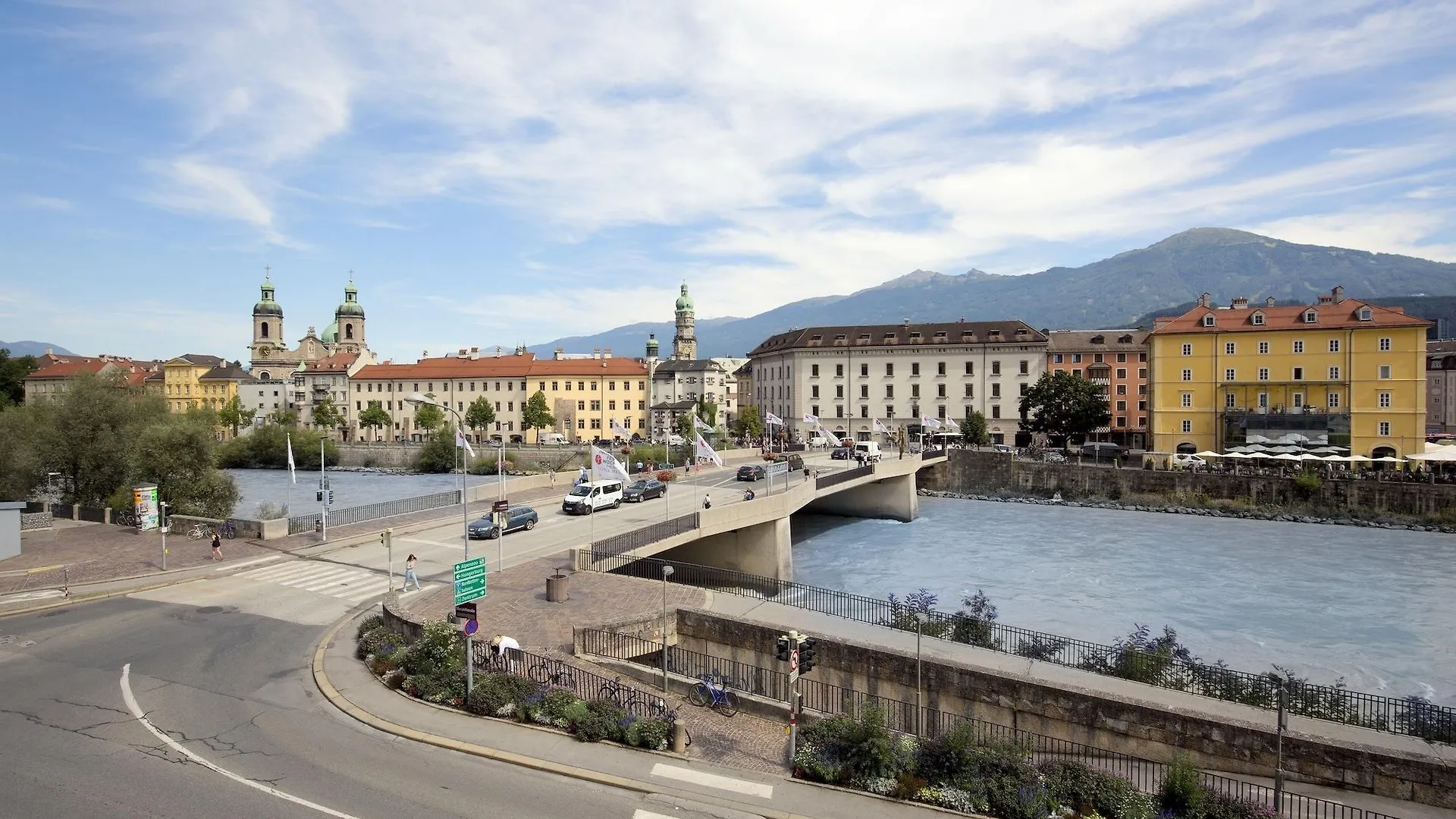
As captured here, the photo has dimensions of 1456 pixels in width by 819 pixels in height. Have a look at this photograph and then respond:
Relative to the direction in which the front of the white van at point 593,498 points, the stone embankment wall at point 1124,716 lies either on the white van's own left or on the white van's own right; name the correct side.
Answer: on the white van's own left

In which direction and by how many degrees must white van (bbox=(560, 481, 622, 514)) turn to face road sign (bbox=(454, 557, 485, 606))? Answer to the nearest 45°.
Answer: approximately 45° to its left

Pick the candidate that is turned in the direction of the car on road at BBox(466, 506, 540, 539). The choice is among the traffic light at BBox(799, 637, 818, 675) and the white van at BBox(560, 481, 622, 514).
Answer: the white van

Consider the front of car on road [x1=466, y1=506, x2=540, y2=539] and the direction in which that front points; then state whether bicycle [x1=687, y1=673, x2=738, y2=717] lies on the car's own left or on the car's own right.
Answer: on the car's own left

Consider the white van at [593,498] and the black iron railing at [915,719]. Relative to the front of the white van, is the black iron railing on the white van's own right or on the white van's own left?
on the white van's own left

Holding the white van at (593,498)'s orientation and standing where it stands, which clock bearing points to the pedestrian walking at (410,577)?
The pedestrian walking is roughly at 11 o'clock from the white van.

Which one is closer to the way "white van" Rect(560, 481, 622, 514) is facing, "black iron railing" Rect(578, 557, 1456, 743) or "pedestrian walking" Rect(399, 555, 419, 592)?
the pedestrian walking

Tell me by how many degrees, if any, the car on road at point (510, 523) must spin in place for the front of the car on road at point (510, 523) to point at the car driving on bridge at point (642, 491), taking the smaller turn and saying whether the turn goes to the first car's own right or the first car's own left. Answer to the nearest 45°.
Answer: approximately 180°
